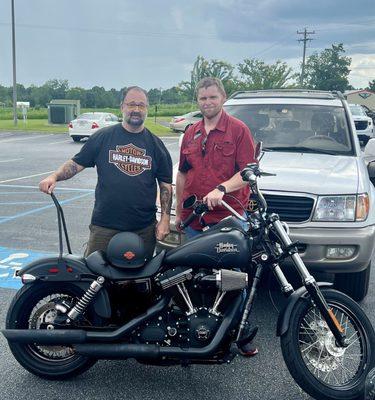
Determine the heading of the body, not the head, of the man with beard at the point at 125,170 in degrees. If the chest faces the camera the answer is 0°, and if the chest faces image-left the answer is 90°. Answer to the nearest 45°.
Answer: approximately 0°

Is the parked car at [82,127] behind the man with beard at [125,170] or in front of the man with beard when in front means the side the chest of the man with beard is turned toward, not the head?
behind

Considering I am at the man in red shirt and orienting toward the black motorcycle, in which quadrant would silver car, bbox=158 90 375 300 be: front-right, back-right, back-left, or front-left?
back-left

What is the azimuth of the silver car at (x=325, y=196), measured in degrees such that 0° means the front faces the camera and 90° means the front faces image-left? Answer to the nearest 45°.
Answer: approximately 0°

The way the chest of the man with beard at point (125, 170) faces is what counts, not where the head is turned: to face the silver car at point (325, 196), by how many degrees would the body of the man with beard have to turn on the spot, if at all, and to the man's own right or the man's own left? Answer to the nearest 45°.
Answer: approximately 90° to the man's own left

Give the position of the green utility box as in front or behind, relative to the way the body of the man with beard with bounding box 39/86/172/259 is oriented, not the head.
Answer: behind

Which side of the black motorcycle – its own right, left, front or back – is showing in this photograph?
right

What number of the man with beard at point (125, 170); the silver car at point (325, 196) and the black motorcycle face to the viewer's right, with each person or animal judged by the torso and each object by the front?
1

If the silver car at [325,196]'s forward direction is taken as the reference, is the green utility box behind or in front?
behind

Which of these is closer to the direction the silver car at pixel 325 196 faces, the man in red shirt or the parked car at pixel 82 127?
the man in red shirt

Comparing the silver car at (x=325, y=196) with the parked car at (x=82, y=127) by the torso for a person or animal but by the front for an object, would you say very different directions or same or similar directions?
very different directions

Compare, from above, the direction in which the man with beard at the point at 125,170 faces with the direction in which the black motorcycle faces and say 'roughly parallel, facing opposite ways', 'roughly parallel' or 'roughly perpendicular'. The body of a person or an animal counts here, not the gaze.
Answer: roughly perpendicular
